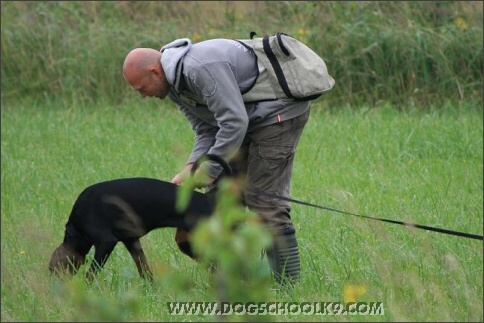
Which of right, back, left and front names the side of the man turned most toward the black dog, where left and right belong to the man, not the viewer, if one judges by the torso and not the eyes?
front

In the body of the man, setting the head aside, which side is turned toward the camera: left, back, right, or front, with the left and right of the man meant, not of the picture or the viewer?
left
